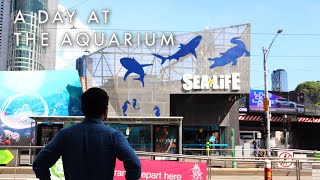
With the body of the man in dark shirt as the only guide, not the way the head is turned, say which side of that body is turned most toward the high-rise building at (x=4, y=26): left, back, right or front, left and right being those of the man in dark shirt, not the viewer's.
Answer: front

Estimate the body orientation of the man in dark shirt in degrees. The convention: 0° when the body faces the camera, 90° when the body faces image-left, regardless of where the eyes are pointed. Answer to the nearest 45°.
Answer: approximately 180°

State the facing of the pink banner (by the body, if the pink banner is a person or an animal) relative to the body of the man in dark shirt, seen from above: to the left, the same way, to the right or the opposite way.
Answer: the opposite way

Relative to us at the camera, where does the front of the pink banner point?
facing the viewer

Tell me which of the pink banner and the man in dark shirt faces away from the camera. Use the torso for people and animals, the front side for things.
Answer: the man in dark shirt

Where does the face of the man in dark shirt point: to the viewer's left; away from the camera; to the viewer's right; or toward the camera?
away from the camera

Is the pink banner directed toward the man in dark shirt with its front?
yes

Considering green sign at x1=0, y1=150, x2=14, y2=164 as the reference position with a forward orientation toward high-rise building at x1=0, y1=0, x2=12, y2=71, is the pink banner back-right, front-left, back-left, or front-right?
back-right

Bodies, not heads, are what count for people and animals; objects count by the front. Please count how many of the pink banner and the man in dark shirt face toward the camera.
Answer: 1

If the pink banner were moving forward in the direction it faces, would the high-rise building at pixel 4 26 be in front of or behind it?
behind
